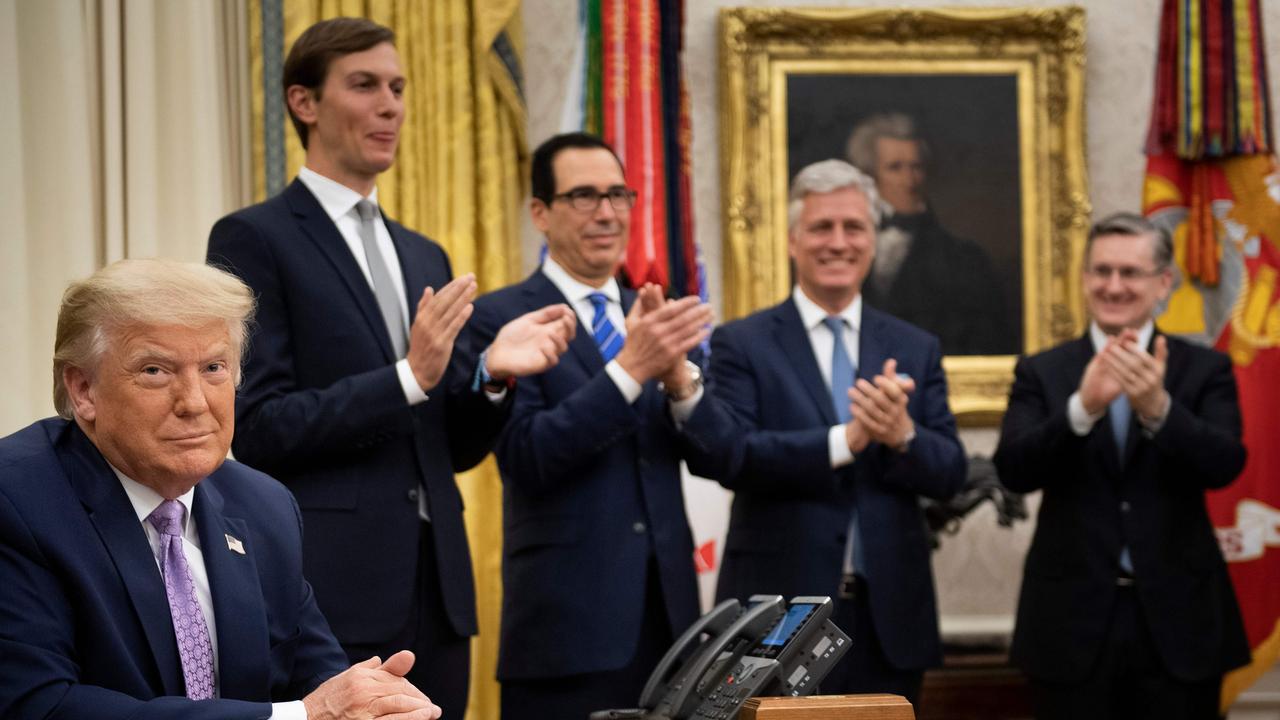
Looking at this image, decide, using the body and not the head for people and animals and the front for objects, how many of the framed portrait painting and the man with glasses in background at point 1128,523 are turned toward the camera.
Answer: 2

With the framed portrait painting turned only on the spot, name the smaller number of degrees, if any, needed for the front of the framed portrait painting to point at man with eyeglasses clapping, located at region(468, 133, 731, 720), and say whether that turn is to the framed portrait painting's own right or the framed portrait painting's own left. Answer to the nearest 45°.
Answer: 0° — it already faces them

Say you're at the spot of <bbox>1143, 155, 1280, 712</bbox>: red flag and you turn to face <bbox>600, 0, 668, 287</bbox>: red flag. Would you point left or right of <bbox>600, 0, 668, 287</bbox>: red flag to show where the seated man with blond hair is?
left

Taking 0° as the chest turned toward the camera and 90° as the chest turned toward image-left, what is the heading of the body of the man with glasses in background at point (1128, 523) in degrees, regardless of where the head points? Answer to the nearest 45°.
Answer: approximately 0°

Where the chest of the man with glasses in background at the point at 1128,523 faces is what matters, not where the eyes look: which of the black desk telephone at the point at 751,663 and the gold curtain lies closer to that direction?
the black desk telephone

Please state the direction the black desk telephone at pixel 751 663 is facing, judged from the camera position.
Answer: facing the viewer and to the left of the viewer

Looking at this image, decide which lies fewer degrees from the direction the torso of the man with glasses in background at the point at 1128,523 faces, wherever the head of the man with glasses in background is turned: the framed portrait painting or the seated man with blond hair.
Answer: the seated man with blond hair

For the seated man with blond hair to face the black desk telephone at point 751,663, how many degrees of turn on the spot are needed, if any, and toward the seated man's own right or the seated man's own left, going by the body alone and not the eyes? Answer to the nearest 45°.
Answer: approximately 45° to the seated man's own left

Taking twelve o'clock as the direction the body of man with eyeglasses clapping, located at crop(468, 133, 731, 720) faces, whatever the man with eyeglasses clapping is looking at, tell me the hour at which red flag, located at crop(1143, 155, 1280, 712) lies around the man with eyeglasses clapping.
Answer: The red flag is roughly at 9 o'clock from the man with eyeglasses clapping.

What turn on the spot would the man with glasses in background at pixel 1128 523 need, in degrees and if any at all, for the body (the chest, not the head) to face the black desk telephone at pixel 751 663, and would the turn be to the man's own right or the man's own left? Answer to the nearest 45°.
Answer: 0° — they already face it

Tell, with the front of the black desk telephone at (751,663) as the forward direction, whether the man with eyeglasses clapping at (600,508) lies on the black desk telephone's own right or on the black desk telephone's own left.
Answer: on the black desk telephone's own right
